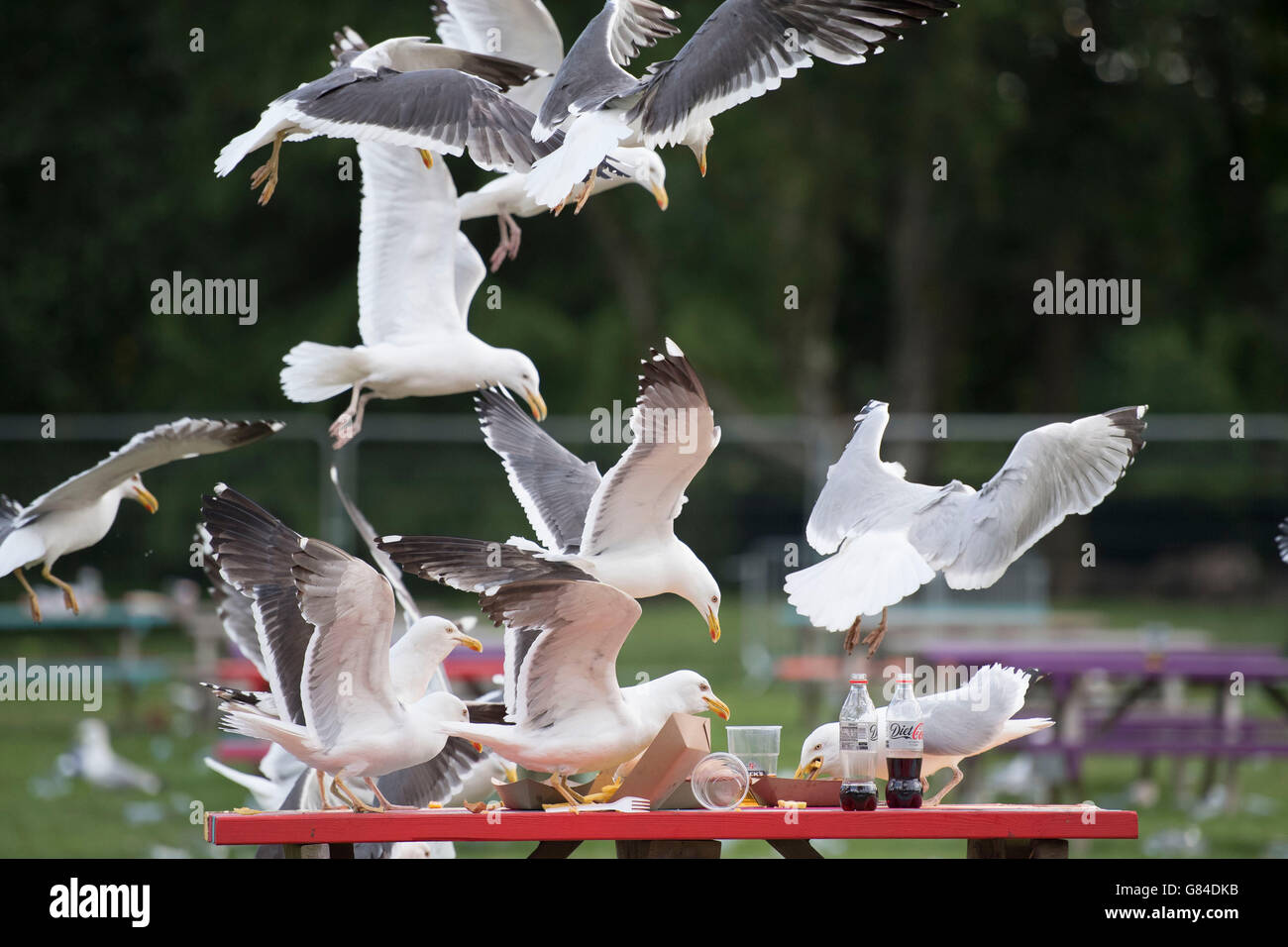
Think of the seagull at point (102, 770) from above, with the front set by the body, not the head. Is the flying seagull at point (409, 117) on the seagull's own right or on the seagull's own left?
on the seagull's own left

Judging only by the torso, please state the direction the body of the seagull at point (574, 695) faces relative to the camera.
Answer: to the viewer's right

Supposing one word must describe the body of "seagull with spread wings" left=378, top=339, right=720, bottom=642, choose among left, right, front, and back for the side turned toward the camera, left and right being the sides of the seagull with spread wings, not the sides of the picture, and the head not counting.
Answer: right

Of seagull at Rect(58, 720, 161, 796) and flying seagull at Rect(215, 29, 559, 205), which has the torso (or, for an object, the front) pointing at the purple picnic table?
the flying seagull

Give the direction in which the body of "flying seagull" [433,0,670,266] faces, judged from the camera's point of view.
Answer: to the viewer's right

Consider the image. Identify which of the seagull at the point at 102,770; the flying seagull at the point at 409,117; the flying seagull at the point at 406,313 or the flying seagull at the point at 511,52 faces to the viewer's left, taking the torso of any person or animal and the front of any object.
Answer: the seagull

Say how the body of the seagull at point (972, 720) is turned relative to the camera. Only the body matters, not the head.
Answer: to the viewer's left

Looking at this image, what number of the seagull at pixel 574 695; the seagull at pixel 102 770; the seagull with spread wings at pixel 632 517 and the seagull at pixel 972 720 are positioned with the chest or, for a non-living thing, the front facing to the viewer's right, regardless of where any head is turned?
2

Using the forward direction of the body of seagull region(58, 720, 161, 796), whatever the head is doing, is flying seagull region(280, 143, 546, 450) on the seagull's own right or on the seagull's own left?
on the seagull's own left

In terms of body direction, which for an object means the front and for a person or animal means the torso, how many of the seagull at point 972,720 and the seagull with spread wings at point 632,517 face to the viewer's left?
1

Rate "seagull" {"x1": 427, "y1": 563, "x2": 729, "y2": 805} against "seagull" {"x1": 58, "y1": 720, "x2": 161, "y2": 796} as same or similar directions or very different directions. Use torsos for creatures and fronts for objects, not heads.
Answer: very different directions

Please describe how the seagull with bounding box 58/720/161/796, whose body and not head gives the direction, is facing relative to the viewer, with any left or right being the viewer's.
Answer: facing to the left of the viewer

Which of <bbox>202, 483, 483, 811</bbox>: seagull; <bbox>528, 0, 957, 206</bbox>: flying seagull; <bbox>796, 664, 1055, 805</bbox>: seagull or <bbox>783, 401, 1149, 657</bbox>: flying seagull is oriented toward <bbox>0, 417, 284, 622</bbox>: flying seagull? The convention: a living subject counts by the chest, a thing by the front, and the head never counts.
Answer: <bbox>796, 664, 1055, 805</bbox>: seagull
